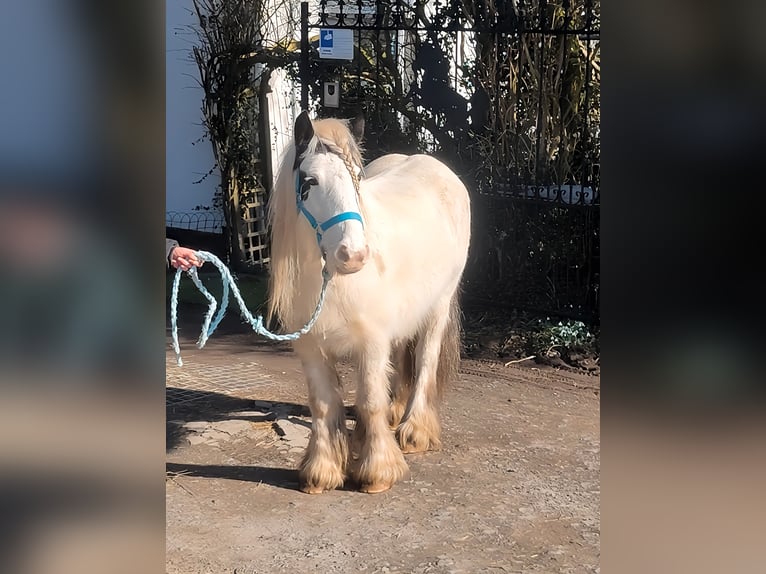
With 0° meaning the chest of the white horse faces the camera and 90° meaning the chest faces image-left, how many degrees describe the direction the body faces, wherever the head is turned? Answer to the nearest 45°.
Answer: approximately 45°

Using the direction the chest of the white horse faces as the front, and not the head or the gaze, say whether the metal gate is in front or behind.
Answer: behind
